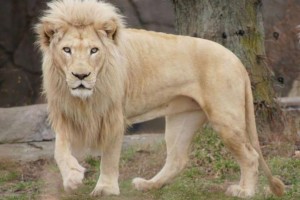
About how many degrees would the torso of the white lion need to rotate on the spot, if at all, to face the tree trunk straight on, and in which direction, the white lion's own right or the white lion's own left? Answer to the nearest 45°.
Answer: approximately 180°

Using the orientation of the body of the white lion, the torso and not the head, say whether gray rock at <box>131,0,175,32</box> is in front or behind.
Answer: behind

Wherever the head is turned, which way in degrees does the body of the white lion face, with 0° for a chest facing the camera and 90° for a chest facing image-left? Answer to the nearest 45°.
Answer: approximately 45°
